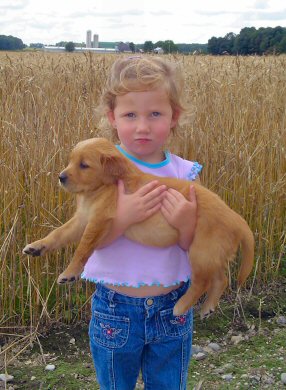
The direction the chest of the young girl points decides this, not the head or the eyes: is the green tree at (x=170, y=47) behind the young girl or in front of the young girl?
behind

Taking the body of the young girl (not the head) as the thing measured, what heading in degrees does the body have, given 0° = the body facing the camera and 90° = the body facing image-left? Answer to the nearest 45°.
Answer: approximately 0°
